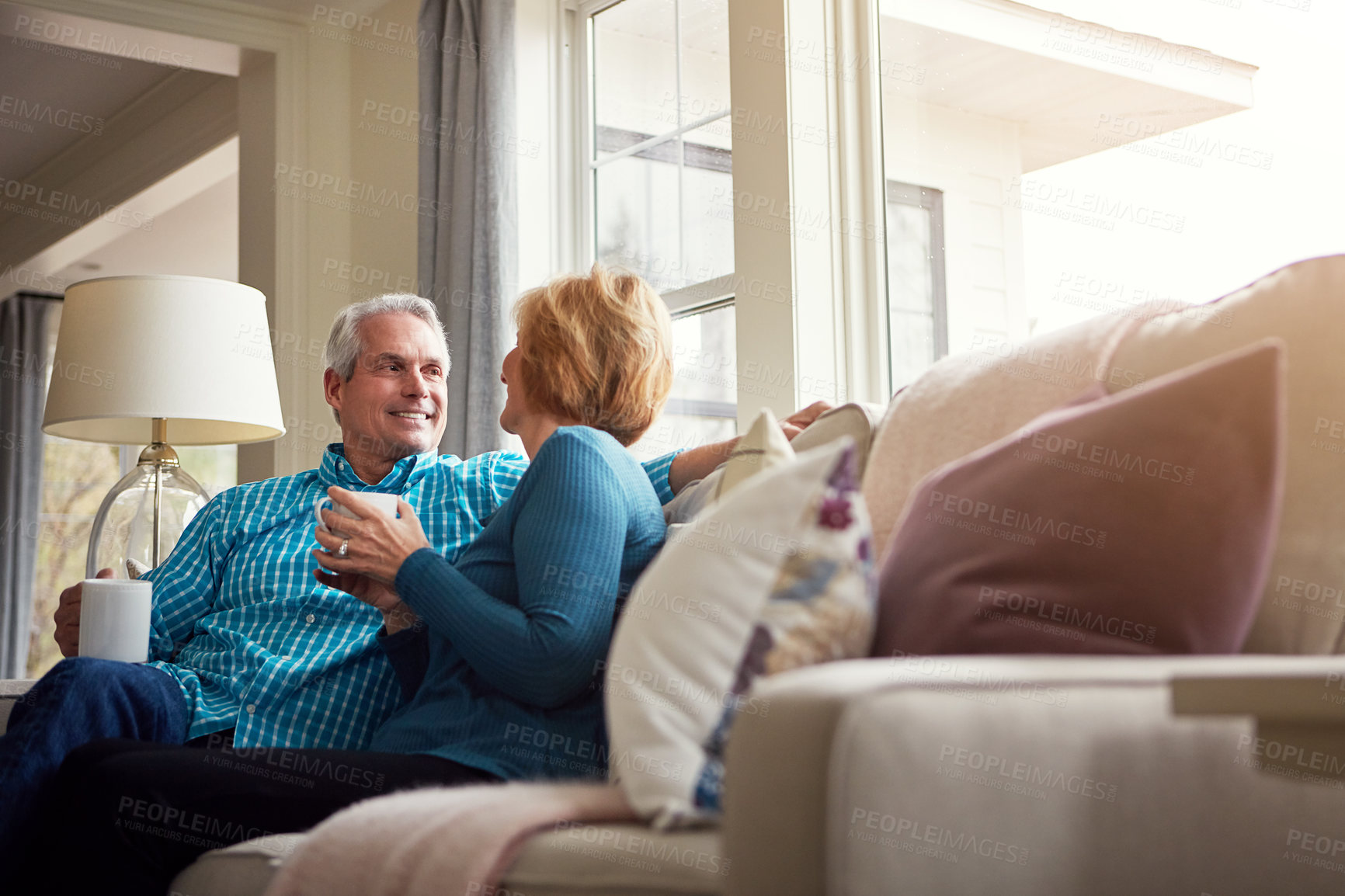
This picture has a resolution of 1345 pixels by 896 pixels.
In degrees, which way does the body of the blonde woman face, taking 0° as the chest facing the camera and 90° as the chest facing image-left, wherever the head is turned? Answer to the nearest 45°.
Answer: approximately 90°

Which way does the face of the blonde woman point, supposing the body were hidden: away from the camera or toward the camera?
away from the camera

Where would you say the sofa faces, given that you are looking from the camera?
facing the viewer and to the left of the viewer

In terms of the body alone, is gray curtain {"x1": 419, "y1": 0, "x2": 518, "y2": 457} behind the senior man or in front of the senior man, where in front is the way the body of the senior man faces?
behind

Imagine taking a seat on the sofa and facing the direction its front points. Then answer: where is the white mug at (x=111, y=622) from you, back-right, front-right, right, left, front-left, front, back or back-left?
right

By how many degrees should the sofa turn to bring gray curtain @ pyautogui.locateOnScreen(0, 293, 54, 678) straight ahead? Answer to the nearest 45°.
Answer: approximately 90° to its right

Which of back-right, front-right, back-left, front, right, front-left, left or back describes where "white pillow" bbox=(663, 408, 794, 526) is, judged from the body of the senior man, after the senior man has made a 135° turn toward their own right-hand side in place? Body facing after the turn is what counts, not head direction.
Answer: back-right
